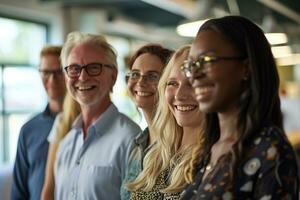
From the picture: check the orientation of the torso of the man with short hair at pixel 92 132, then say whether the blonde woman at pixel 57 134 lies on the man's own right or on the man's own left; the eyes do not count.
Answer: on the man's own right

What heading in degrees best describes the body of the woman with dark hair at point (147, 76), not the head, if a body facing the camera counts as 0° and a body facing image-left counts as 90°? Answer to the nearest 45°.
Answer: approximately 45°

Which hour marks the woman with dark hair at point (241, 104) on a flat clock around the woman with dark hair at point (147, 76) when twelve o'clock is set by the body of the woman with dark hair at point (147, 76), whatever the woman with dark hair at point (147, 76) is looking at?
the woman with dark hair at point (241, 104) is roughly at 10 o'clock from the woman with dark hair at point (147, 76).

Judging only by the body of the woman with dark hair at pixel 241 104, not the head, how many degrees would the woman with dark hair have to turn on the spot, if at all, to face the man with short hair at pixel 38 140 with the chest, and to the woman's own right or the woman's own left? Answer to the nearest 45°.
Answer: approximately 90° to the woman's own right

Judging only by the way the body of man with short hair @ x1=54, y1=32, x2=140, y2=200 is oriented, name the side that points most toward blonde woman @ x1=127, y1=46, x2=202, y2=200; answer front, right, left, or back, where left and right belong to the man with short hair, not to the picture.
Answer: left

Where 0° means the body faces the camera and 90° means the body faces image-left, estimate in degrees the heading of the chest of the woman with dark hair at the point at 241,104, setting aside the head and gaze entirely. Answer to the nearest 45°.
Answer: approximately 45°
